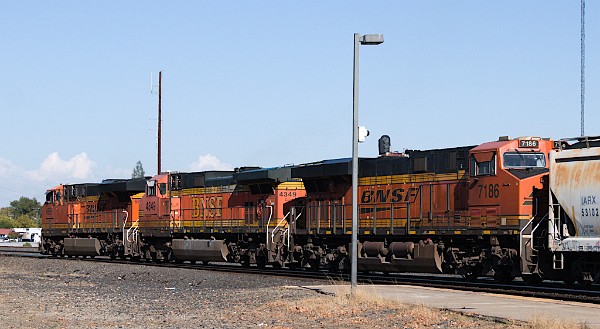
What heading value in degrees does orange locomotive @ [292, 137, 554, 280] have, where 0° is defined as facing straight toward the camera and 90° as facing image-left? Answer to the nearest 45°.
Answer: approximately 315°

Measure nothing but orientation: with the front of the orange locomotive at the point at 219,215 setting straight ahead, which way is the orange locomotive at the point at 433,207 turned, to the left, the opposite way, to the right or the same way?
the opposite way

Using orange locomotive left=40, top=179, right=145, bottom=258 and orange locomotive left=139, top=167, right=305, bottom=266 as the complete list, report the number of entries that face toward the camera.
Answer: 0

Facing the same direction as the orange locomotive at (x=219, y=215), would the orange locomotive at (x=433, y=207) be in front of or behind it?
behind

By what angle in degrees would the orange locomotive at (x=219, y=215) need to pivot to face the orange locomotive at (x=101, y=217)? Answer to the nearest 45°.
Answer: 0° — it already faces it

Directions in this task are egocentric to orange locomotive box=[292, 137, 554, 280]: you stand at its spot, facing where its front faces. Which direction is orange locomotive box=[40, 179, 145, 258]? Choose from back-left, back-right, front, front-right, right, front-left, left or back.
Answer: back

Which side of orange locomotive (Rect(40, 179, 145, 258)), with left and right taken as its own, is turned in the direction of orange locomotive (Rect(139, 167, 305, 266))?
back

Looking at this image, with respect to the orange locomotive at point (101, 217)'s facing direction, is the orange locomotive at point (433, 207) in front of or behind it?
behind

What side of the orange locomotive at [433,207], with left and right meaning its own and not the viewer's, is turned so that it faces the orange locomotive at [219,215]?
back
